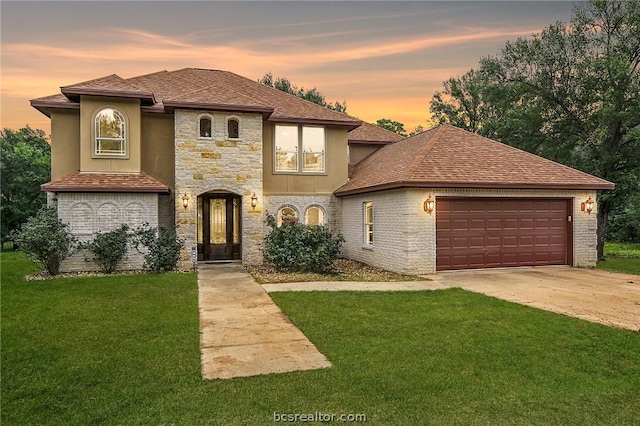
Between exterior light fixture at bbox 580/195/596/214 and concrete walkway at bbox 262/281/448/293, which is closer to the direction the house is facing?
the concrete walkway

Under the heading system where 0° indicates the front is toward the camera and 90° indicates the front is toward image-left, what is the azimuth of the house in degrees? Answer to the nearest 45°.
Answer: approximately 0°

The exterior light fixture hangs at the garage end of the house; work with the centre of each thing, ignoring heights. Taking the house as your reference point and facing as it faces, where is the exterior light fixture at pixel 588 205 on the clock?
The exterior light fixture is roughly at 9 o'clock from the house.

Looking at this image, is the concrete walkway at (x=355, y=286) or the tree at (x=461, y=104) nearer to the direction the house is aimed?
the concrete walkway

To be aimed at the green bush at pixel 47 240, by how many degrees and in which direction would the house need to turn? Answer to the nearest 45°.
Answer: approximately 90° to its right

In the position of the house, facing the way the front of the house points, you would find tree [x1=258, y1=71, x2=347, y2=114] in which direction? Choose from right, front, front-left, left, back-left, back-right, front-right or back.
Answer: back

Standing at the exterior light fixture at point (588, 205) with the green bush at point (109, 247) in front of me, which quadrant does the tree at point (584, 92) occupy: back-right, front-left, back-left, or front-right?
back-right

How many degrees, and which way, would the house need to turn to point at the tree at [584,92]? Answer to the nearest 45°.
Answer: approximately 90° to its left

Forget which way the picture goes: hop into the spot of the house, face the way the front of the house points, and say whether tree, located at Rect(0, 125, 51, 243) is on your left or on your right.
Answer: on your right

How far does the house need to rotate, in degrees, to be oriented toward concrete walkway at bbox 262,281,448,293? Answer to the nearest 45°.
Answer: approximately 45° to its left

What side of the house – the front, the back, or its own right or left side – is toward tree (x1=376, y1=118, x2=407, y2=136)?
back

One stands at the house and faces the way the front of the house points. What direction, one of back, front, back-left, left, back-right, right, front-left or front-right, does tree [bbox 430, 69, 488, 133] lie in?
back-left
